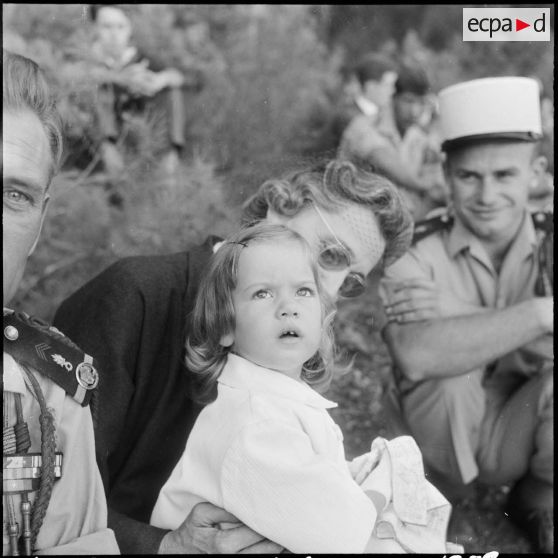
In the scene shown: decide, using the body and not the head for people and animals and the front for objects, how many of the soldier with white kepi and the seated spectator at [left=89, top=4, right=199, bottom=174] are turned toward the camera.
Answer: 2

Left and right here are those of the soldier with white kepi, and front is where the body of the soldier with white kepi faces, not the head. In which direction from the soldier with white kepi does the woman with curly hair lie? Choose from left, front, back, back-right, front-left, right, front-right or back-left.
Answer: front-right

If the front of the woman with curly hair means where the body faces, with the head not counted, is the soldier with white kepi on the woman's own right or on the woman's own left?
on the woman's own left

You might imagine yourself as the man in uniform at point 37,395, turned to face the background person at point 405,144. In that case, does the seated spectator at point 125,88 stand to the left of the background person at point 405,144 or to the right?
left

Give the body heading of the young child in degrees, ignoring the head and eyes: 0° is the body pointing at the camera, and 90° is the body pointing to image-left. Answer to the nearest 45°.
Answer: approximately 315°

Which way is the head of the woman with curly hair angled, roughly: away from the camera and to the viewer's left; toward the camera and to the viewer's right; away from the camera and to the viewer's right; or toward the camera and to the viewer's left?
toward the camera and to the viewer's right

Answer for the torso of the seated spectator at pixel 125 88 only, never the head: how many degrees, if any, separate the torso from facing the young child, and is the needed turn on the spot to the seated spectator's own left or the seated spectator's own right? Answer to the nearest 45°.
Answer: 0° — they already face them

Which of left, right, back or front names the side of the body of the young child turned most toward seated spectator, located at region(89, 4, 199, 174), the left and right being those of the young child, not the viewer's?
back

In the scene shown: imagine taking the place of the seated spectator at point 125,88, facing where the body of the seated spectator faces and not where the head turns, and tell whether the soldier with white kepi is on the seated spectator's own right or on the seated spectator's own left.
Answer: on the seated spectator's own left

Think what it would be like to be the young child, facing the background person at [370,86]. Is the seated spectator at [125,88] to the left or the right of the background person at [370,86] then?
left

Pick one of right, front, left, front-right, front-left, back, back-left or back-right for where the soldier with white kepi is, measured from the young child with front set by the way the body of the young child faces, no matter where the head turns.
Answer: left

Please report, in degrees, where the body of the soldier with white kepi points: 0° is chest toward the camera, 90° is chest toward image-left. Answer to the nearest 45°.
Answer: approximately 0°
